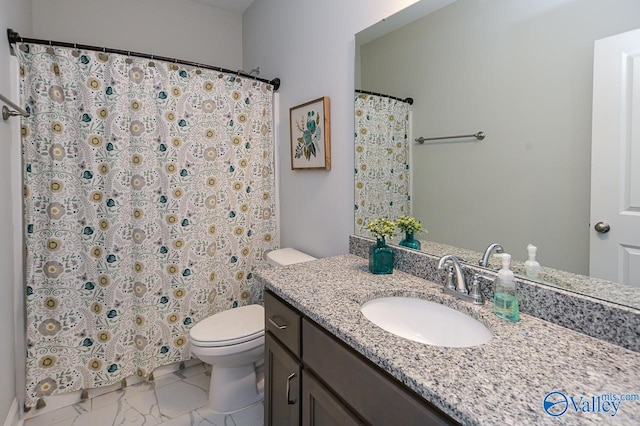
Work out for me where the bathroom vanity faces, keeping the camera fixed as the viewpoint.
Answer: facing the viewer and to the left of the viewer

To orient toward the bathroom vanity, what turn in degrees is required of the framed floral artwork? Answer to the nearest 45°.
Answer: approximately 45° to its left

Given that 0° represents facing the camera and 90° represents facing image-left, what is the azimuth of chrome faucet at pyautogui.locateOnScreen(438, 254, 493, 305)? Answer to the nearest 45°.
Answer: approximately 45°

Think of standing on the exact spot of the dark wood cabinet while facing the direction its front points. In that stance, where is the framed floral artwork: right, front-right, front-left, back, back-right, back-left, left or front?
back-right

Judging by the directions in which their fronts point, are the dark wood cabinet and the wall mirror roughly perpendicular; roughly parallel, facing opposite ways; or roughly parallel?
roughly parallel
